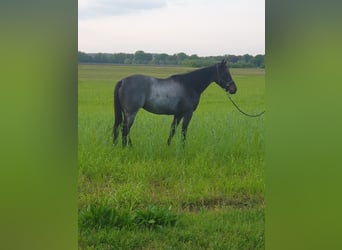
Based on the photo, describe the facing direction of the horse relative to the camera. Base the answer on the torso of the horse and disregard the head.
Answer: to the viewer's right
